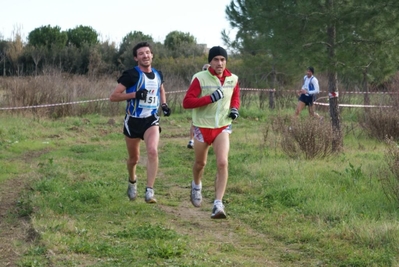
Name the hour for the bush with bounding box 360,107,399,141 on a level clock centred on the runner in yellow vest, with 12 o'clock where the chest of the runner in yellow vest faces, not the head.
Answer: The bush is roughly at 7 o'clock from the runner in yellow vest.

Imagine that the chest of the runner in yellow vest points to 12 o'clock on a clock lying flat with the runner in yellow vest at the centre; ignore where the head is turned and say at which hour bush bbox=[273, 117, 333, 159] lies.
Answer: The bush is roughly at 7 o'clock from the runner in yellow vest.

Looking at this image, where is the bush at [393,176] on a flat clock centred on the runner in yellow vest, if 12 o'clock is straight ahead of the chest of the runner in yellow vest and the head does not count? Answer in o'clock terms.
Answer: The bush is roughly at 9 o'clock from the runner in yellow vest.

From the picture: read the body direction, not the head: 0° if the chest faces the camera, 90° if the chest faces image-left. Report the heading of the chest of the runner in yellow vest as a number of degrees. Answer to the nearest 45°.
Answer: approximately 0°
